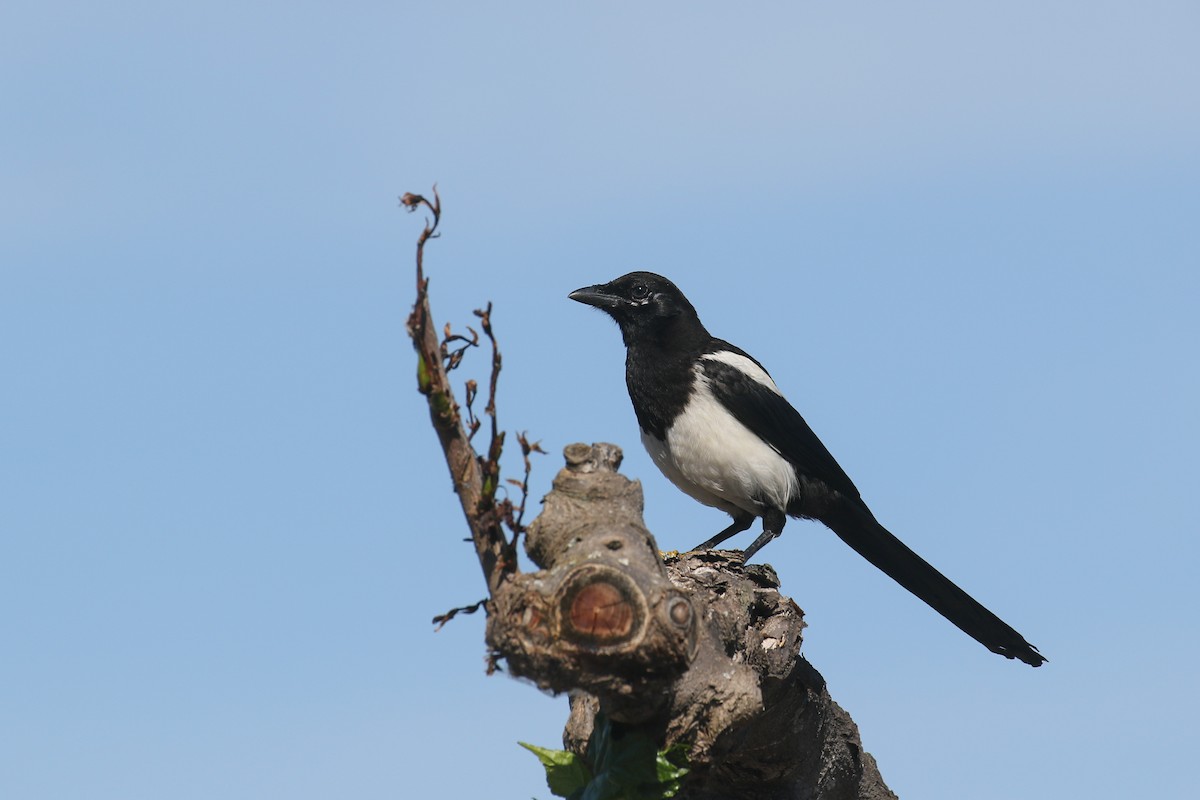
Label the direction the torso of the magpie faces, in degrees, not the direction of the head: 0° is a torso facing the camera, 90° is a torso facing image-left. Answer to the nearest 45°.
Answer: approximately 90°
